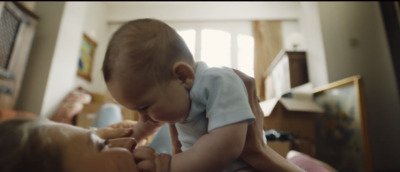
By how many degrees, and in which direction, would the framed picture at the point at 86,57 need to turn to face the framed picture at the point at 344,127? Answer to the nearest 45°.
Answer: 0° — it already faces it

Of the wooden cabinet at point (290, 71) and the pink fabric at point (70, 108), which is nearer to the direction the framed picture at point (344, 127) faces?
the pink fabric

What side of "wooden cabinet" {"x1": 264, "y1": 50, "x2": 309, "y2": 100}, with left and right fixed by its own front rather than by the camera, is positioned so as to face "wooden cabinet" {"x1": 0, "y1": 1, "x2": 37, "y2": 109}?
front

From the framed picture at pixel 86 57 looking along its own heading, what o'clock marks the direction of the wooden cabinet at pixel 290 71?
The wooden cabinet is roughly at 12 o'clock from the framed picture.

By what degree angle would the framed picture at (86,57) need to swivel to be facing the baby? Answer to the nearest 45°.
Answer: approximately 45° to its right

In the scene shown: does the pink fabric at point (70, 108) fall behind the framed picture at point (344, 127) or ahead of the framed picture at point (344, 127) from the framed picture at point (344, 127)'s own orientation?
ahead

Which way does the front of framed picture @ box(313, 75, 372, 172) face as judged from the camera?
facing the viewer and to the left of the viewer

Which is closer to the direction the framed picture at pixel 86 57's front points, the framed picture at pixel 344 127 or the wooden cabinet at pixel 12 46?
the framed picture

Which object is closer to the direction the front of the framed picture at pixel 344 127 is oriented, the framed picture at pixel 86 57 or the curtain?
the framed picture

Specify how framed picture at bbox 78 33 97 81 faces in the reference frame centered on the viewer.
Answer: facing the viewer and to the right of the viewer

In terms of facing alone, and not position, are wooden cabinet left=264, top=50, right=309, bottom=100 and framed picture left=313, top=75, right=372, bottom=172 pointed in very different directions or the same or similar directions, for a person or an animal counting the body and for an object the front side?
same or similar directions

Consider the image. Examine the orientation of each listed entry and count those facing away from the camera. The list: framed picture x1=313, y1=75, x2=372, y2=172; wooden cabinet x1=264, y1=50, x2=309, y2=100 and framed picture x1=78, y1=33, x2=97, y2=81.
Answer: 0

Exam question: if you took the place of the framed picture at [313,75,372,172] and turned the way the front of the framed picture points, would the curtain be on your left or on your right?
on your right

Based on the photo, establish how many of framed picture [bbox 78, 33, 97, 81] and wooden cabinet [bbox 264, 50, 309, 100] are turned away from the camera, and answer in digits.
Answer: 0
